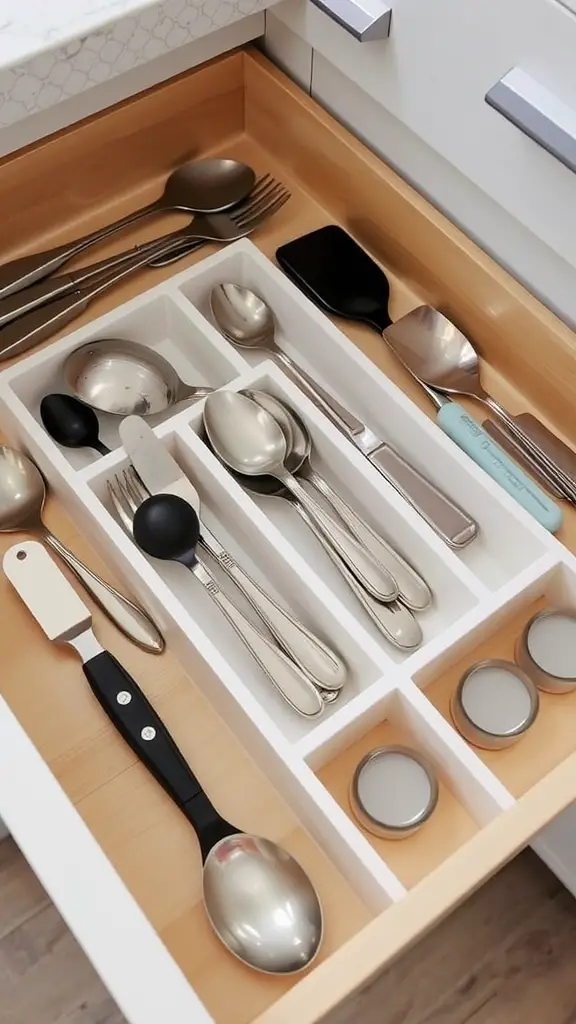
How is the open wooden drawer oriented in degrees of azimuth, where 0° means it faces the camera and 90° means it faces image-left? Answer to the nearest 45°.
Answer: approximately 45°
